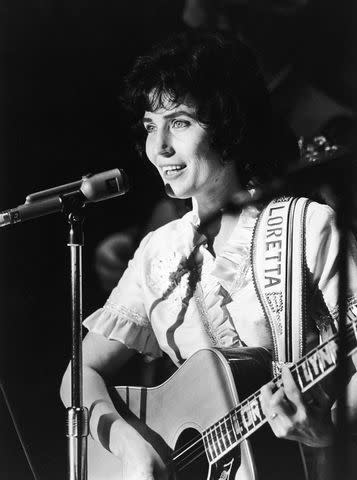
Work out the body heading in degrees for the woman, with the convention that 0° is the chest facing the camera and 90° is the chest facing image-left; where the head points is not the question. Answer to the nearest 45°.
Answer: approximately 45°

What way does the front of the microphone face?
to the viewer's right

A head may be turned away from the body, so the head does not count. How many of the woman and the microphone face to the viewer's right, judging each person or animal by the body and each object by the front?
1
